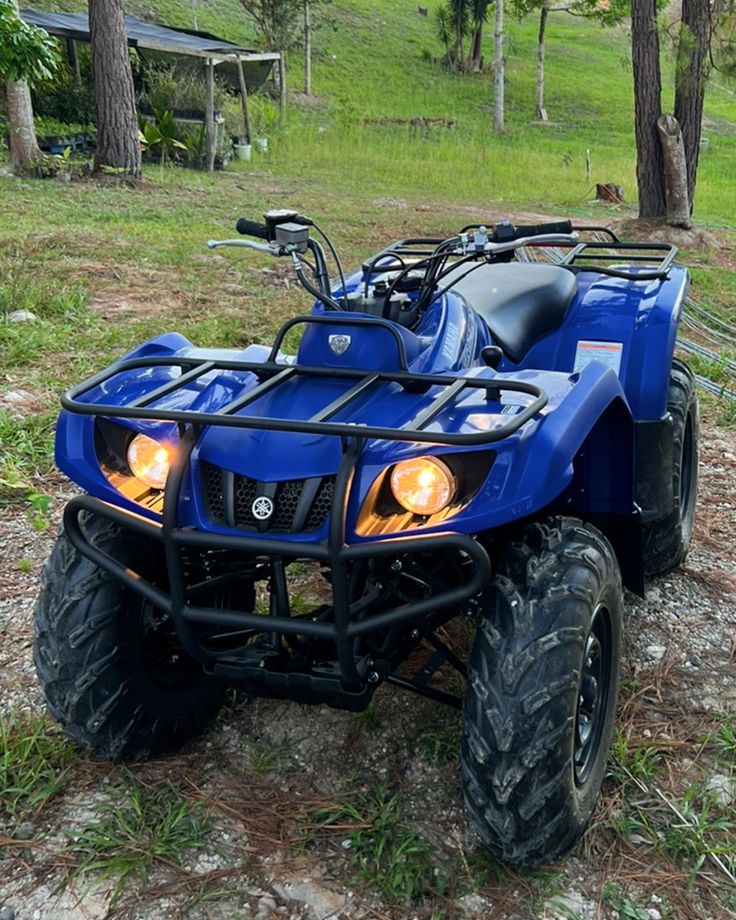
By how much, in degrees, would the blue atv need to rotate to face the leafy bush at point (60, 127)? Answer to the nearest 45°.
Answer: approximately 135° to its right

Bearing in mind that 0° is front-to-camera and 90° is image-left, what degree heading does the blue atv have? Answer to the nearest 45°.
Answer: approximately 45°

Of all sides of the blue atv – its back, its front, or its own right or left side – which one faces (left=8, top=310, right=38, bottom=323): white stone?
right

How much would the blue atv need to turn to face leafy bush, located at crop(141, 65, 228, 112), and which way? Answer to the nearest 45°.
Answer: approximately 135° to its right

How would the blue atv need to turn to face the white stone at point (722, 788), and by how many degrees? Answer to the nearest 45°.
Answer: approximately 135° to its left

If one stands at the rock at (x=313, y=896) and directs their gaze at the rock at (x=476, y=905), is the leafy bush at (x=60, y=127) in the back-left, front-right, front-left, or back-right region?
back-left
